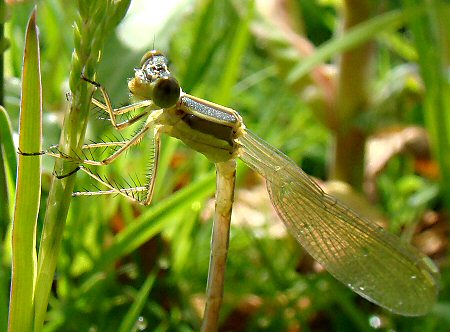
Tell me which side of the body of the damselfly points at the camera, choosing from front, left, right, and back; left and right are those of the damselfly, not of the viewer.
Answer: left

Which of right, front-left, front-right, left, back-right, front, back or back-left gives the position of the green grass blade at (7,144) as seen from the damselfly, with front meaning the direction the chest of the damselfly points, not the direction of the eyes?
front-left

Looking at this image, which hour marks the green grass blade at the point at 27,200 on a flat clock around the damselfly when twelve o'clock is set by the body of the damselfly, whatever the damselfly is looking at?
The green grass blade is roughly at 12 o'clock from the damselfly.

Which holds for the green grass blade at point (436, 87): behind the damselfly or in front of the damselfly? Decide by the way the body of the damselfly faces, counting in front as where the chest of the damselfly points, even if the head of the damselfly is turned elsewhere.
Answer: behind
